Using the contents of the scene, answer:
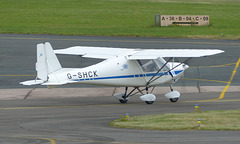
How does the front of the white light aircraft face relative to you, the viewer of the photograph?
facing away from the viewer and to the right of the viewer
